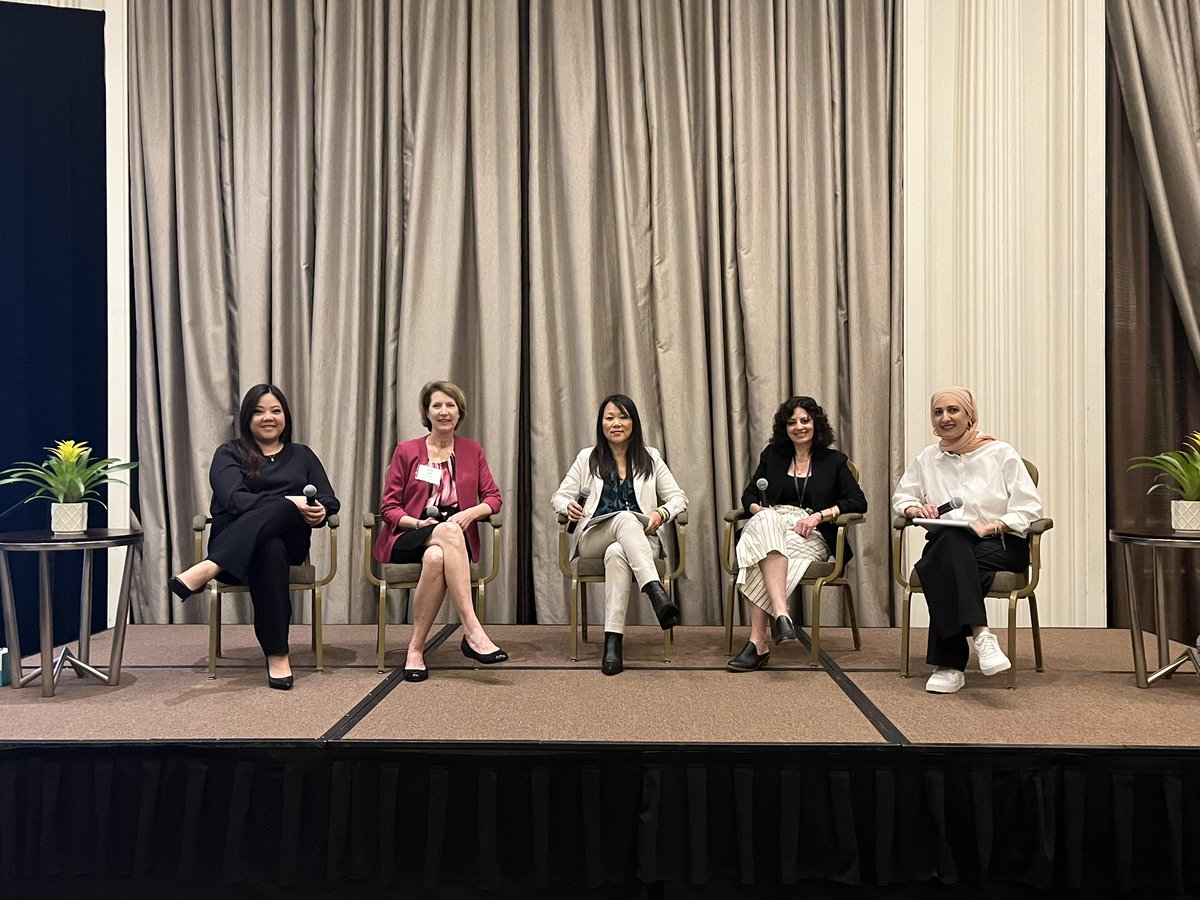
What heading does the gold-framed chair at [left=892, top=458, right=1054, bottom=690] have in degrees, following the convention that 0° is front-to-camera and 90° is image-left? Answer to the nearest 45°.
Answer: approximately 45°

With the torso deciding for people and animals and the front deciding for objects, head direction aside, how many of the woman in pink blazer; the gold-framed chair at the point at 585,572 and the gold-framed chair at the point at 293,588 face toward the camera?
3

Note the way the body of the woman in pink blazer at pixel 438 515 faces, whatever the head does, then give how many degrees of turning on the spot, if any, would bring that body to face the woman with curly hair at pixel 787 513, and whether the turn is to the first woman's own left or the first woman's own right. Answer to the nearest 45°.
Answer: approximately 90° to the first woman's own left

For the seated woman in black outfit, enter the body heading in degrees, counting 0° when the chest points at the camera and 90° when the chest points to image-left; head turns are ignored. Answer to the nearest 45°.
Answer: approximately 0°

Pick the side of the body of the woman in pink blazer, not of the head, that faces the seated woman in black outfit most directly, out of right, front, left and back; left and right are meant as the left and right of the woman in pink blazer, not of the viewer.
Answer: right

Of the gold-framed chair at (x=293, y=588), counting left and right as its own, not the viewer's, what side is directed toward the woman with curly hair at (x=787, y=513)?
left

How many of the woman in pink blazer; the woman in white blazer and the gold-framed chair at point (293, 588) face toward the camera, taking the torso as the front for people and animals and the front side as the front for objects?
3
